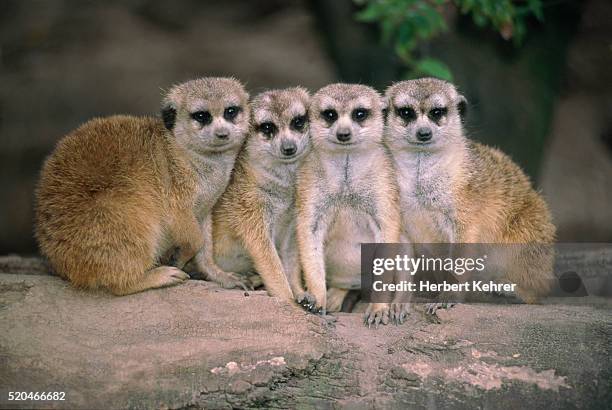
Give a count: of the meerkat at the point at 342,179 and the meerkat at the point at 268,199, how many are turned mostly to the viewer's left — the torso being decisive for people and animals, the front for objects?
0

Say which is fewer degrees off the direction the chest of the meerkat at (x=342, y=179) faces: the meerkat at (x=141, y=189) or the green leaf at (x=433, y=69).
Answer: the meerkat

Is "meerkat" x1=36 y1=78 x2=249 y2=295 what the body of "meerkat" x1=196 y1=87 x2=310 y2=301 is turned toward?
no

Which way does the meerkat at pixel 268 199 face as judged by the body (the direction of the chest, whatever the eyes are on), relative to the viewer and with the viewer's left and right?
facing the viewer and to the right of the viewer

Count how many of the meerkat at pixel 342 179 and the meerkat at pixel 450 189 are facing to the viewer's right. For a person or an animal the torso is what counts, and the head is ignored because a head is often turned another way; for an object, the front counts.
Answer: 0

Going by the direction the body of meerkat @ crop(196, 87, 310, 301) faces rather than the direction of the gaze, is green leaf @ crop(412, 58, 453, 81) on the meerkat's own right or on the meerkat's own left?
on the meerkat's own left

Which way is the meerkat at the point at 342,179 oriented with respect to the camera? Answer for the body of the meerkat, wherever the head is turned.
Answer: toward the camera

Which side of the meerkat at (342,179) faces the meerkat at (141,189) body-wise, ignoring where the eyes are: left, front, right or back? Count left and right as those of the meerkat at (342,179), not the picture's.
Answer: right

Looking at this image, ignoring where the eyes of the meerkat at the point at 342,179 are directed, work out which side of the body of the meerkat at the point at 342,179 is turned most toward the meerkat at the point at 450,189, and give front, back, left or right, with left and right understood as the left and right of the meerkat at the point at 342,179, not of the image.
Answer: left

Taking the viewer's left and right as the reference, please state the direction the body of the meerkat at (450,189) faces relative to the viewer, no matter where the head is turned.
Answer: facing the viewer and to the left of the viewer

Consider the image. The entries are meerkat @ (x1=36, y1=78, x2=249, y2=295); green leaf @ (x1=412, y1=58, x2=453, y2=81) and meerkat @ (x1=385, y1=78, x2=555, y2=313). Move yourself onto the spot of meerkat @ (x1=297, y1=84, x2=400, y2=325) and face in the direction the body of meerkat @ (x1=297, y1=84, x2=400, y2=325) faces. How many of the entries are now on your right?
1

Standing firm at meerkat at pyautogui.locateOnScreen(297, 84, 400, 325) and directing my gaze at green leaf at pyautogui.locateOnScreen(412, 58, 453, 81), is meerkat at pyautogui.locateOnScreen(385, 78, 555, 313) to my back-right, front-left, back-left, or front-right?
front-right

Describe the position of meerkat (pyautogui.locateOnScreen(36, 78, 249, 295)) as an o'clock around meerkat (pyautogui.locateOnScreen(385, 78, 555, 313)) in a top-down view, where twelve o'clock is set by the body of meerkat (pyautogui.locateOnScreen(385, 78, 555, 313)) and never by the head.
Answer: meerkat (pyautogui.locateOnScreen(36, 78, 249, 295)) is roughly at 1 o'clock from meerkat (pyautogui.locateOnScreen(385, 78, 555, 313)).

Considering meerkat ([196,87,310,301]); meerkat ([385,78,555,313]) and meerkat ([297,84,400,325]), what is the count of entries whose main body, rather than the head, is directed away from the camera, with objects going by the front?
0
